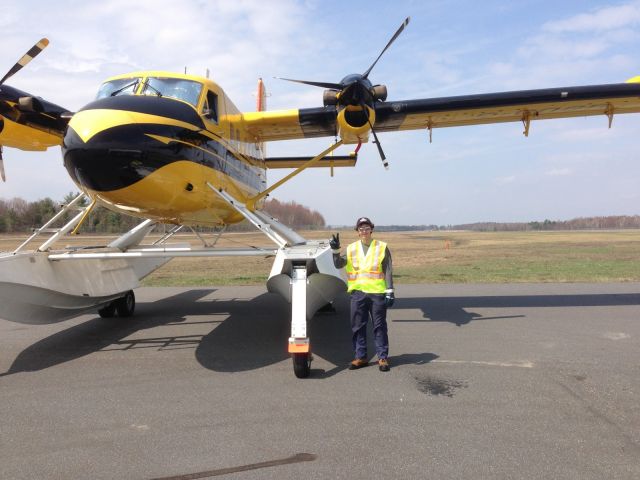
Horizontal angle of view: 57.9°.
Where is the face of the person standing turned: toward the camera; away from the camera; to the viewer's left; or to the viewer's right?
toward the camera

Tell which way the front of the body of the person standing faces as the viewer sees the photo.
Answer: toward the camera
